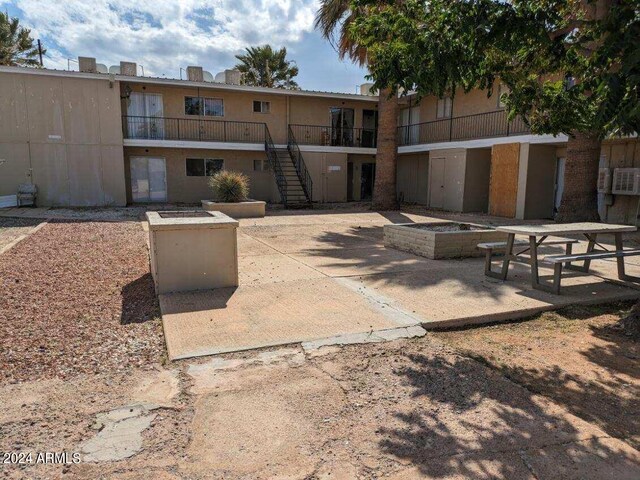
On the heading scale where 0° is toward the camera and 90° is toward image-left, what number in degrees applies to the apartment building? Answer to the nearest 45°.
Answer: approximately 0°

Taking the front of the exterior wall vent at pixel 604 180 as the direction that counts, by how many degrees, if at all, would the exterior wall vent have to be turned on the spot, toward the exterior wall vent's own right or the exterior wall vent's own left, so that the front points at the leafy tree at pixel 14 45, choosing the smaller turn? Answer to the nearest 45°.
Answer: approximately 45° to the exterior wall vent's own right

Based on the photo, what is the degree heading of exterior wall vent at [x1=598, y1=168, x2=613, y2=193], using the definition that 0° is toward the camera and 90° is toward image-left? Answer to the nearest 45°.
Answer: approximately 45°

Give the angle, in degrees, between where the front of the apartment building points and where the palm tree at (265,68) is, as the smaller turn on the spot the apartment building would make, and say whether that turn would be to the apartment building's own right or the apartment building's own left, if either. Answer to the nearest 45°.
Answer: approximately 180°

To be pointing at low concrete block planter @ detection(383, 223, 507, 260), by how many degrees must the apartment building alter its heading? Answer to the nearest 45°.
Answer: approximately 45° to its left

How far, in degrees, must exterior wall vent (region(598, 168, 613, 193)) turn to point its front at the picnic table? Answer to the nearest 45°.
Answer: approximately 45° to its left

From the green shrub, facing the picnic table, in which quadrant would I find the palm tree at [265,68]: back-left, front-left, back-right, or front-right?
back-left

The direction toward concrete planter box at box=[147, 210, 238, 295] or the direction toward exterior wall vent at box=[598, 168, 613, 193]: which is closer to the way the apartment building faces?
the concrete planter box

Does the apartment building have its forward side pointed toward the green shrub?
yes

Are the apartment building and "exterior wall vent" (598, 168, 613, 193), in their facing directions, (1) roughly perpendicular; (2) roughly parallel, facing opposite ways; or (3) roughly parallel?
roughly perpendicular
